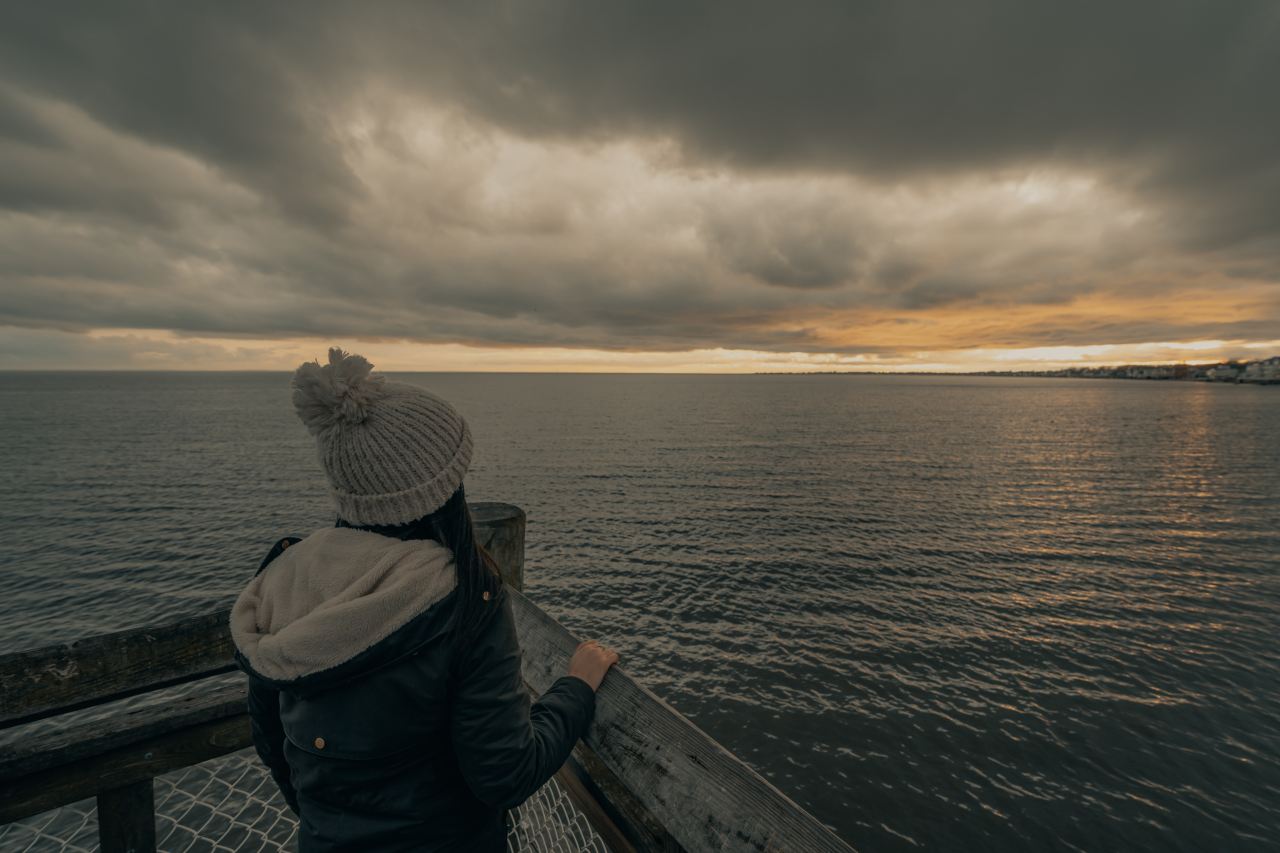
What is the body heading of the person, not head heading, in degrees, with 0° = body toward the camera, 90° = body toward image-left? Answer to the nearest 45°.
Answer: approximately 225°

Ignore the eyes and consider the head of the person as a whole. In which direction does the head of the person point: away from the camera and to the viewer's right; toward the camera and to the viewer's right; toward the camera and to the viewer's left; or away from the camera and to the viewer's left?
away from the camera and to the viewer's right
